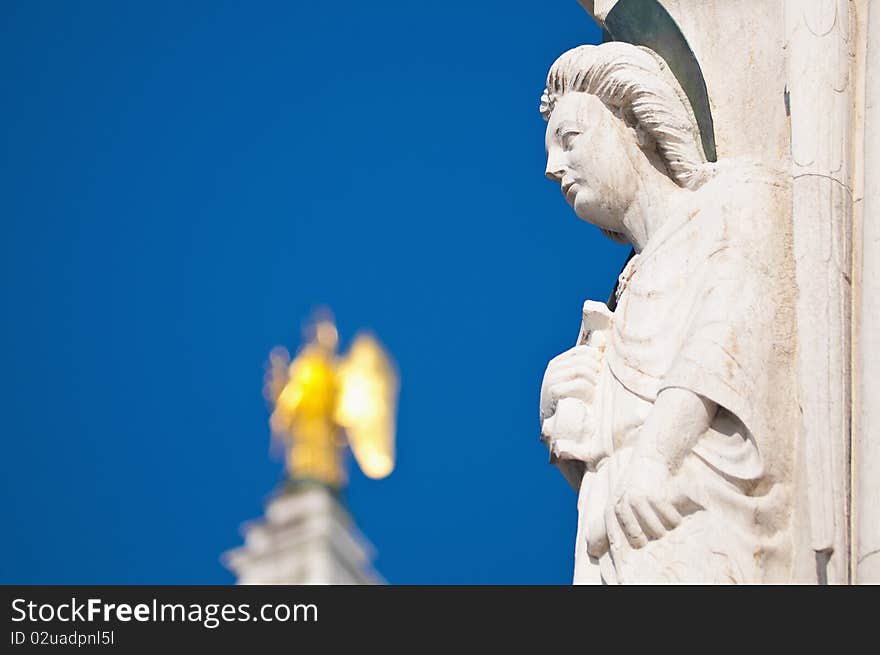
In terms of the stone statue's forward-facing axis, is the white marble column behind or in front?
behind

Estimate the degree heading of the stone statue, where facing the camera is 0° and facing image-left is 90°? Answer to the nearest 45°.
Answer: approximately 90°
